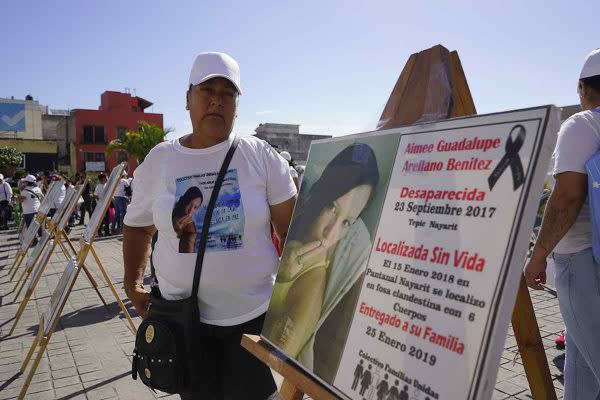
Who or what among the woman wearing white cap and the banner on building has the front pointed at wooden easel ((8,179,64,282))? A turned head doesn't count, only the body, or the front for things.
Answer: the banner on building

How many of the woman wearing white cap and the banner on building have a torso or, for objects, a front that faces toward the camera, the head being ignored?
2

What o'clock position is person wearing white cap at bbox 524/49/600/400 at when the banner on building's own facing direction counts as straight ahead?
The person wearing white cap is roughly at 12 o'clock from the banner on building.

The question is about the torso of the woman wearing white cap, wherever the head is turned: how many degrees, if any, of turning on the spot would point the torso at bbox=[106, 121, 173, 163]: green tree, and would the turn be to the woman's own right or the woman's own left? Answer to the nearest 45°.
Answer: approximately 180°

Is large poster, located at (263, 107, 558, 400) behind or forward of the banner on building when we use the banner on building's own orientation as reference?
forward

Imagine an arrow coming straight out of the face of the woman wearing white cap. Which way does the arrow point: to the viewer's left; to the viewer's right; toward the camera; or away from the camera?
toward the camera

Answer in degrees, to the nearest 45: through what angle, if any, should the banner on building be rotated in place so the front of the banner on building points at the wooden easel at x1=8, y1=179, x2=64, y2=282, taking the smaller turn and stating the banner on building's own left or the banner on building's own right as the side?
0° — it already faces it

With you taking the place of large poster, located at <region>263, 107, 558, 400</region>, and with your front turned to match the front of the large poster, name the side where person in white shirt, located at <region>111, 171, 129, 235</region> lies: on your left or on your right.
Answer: on your right

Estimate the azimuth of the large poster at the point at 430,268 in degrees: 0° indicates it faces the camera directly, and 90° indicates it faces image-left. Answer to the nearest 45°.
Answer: approximately 45°

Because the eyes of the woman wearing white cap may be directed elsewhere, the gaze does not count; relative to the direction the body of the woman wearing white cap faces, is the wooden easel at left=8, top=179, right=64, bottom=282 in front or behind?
behind

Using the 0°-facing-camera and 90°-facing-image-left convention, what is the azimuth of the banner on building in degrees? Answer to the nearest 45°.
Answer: approximately 0°

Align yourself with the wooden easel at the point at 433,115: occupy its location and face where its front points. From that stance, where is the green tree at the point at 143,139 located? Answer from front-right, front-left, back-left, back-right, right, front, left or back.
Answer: right

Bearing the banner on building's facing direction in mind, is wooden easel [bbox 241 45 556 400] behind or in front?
in front

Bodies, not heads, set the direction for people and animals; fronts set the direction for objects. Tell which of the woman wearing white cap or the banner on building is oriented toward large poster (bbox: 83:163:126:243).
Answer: the banner on building

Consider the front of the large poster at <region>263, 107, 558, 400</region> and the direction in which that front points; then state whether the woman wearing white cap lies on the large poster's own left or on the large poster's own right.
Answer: on the large poster's own right

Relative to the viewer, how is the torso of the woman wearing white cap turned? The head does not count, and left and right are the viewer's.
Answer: facing the viewer
